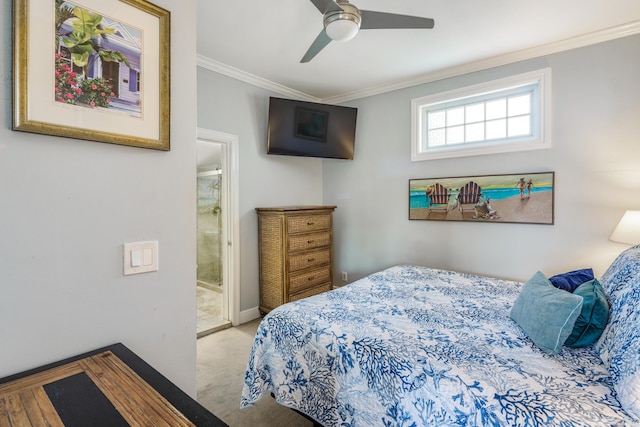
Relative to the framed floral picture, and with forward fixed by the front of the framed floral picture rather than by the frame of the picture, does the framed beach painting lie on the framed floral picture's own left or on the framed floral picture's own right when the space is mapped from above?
on the framed floral picture's own left

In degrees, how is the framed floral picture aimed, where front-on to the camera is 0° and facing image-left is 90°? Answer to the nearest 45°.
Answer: approximately 315°

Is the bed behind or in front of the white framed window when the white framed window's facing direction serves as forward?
in front

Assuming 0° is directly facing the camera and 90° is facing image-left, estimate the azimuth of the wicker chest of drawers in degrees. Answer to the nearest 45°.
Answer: approximately 315°

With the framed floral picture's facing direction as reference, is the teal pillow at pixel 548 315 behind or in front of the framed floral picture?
in front

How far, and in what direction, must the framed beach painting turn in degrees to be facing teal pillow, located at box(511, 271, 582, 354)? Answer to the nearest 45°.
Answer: approximately 45° to its left
